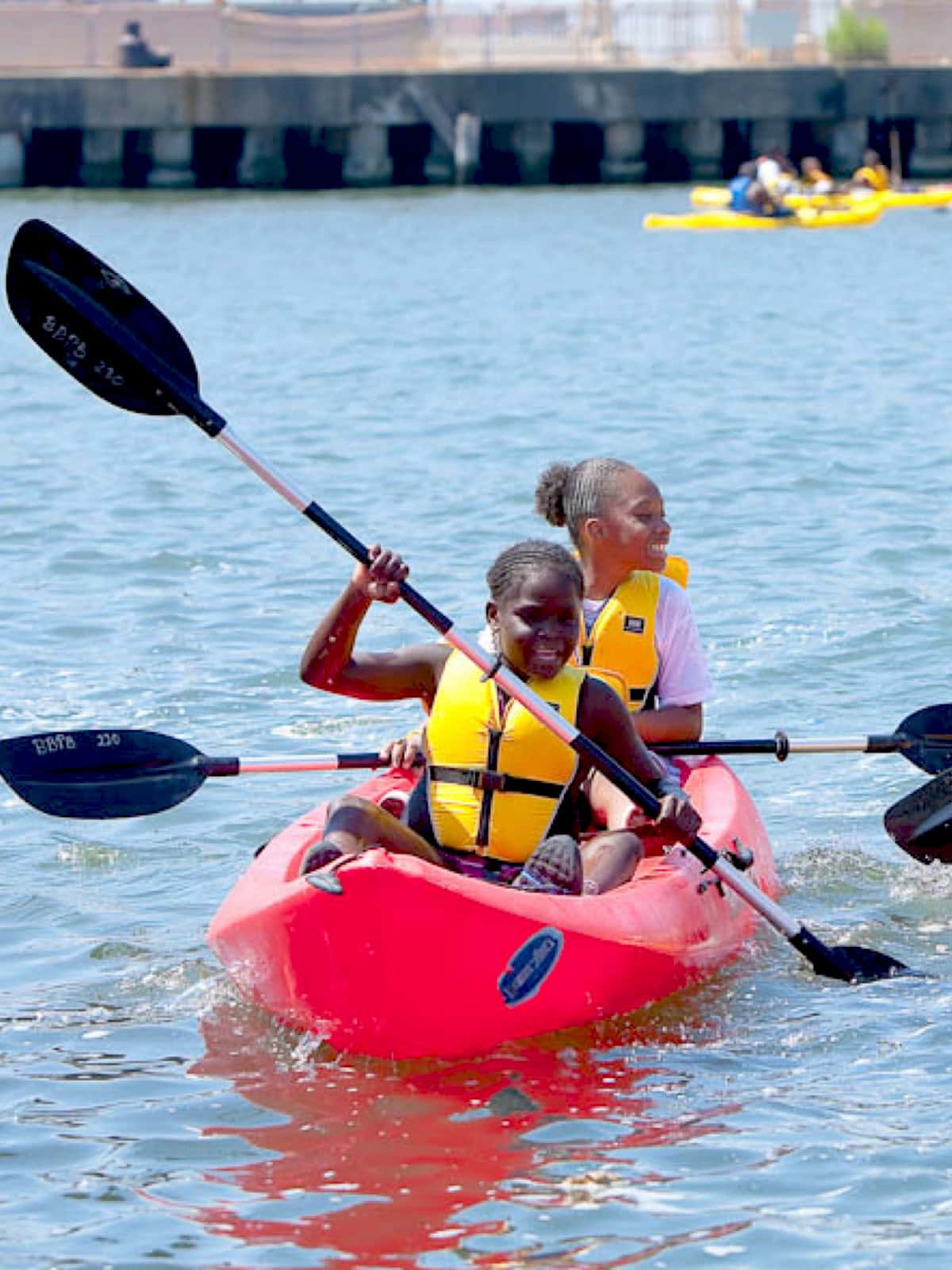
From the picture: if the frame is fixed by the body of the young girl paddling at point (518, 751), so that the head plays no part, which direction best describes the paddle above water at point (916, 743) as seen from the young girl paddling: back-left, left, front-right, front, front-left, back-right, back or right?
back-left

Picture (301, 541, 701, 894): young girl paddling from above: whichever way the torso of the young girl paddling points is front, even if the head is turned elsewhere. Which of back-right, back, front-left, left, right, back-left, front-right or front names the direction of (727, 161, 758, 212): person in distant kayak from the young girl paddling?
back

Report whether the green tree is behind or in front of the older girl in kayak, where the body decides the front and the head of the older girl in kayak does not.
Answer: behind

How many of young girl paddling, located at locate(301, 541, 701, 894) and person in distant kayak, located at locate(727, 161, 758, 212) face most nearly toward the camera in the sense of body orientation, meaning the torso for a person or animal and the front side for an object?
1

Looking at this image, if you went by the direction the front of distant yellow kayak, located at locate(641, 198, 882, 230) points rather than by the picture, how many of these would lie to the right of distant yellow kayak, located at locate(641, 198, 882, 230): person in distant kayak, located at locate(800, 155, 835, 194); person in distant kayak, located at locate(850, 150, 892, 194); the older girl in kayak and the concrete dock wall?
1

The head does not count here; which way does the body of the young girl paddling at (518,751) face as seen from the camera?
toward the camera

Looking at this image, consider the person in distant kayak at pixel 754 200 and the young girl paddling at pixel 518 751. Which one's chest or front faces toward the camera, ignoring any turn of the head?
the young girl paddling

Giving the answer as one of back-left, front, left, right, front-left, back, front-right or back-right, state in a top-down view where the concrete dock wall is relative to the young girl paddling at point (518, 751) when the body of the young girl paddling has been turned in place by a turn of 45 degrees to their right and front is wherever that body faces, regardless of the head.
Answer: back-right

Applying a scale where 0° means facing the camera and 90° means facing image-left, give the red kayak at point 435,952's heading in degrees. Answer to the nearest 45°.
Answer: approximately 45°

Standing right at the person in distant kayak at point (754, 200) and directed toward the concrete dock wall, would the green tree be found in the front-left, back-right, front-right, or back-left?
front-right

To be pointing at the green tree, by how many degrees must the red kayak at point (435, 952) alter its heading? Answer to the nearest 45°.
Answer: approximately 135° to its right
